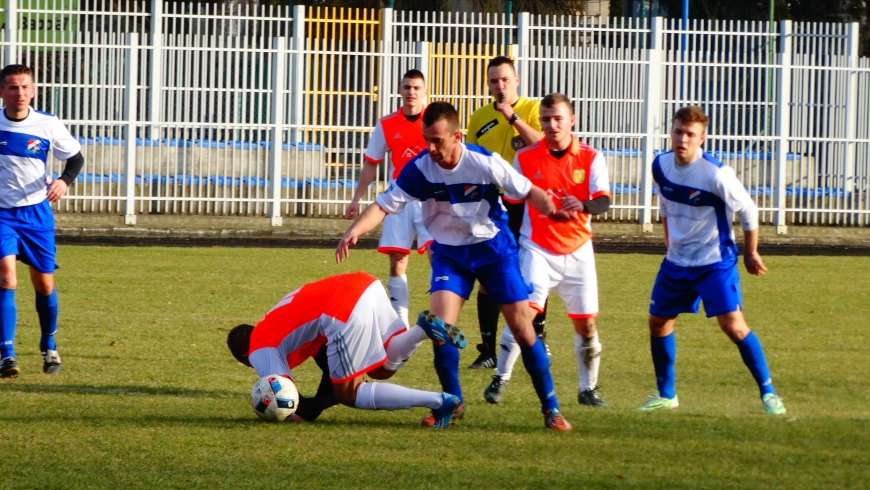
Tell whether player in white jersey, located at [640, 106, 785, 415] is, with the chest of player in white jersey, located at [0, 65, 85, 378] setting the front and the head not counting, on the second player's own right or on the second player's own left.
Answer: on the second player's own left

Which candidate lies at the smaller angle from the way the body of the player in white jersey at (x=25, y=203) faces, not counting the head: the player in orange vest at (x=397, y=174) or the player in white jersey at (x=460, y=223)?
the player in white jersey

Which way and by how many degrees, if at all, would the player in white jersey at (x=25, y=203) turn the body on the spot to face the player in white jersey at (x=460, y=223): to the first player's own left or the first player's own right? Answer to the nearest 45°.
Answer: approximately 45° to the first player's own left

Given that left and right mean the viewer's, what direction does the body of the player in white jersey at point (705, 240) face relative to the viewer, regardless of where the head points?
facing the viewer and to the left of the viewer

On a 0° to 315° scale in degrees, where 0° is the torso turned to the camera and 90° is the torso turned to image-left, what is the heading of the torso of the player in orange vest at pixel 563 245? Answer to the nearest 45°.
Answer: approximately 0°

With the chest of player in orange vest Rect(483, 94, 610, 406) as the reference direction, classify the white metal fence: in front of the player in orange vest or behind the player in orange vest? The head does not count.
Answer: behind

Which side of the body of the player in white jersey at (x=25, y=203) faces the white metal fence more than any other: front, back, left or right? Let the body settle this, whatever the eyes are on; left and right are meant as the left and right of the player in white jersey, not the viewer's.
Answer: back

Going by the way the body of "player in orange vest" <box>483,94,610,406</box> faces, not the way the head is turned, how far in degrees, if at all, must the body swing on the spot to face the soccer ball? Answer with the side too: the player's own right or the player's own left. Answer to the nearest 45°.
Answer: approximately 45° to the player's own right
